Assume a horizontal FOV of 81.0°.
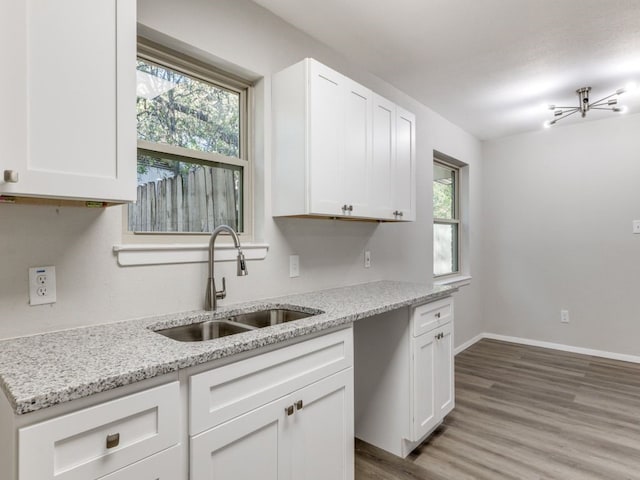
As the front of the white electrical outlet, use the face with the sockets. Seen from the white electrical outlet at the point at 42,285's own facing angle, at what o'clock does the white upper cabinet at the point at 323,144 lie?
The white upper cabinet is roughly at 9 o'clock from the white electrical outlet.

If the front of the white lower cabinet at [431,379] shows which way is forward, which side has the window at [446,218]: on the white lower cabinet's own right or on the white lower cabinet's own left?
on the white lower cabinet's own left

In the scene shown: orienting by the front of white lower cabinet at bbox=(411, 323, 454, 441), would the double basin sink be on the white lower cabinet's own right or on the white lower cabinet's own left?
on the white lower cabinet's own right

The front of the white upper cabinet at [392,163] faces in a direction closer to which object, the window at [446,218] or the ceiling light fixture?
the ceiling light fixture

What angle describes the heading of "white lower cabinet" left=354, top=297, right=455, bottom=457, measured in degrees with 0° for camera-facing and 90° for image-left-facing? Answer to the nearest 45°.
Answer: approximately 315°

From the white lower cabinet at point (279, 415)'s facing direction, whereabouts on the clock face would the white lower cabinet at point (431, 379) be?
the white lower cabinet at point (431, 379) is roughly at 9 o'clock from the white lower cabinet at point (279, 415).

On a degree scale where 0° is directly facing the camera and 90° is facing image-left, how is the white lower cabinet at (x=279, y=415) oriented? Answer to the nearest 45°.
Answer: approximately 315°
